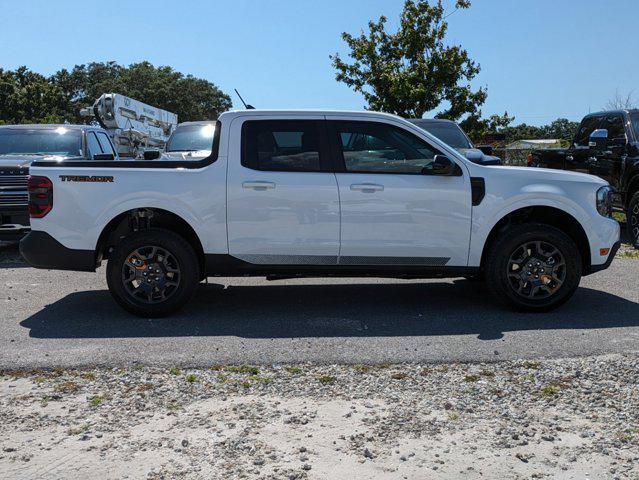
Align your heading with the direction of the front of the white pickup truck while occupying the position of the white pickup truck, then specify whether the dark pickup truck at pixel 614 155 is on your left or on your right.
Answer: on your left

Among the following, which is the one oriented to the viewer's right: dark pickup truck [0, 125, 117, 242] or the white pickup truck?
the white pickup truck

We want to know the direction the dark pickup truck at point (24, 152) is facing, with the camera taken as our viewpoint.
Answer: facing the viewer and to the left of the viewer

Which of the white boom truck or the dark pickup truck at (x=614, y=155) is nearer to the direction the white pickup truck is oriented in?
the dark pickup truck

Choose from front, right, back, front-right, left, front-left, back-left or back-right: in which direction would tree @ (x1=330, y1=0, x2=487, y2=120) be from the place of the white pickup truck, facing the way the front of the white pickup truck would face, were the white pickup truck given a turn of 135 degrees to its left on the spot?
front-right

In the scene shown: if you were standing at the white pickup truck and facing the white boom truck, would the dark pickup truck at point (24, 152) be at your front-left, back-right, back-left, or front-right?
front-left

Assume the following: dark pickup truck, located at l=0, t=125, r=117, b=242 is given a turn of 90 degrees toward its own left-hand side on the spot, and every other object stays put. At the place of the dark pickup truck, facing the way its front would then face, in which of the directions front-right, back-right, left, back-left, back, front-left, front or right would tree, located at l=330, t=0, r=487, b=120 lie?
left

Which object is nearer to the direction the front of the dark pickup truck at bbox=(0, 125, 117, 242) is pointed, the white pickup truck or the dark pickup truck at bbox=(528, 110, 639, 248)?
the white pickup truck

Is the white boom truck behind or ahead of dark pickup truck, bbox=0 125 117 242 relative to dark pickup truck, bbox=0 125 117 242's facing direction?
behind

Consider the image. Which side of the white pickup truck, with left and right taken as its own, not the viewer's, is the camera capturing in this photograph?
right

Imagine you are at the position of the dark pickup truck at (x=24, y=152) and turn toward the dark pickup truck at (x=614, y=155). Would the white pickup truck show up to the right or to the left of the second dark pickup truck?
right

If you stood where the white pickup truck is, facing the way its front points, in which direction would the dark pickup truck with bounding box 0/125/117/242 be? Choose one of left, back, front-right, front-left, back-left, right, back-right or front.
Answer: back-left

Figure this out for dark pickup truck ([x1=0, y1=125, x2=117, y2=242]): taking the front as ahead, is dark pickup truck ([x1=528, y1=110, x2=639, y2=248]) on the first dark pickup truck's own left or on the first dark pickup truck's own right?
on the first dark pickup truck's own left

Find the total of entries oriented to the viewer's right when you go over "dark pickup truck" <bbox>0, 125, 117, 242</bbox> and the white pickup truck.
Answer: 1
